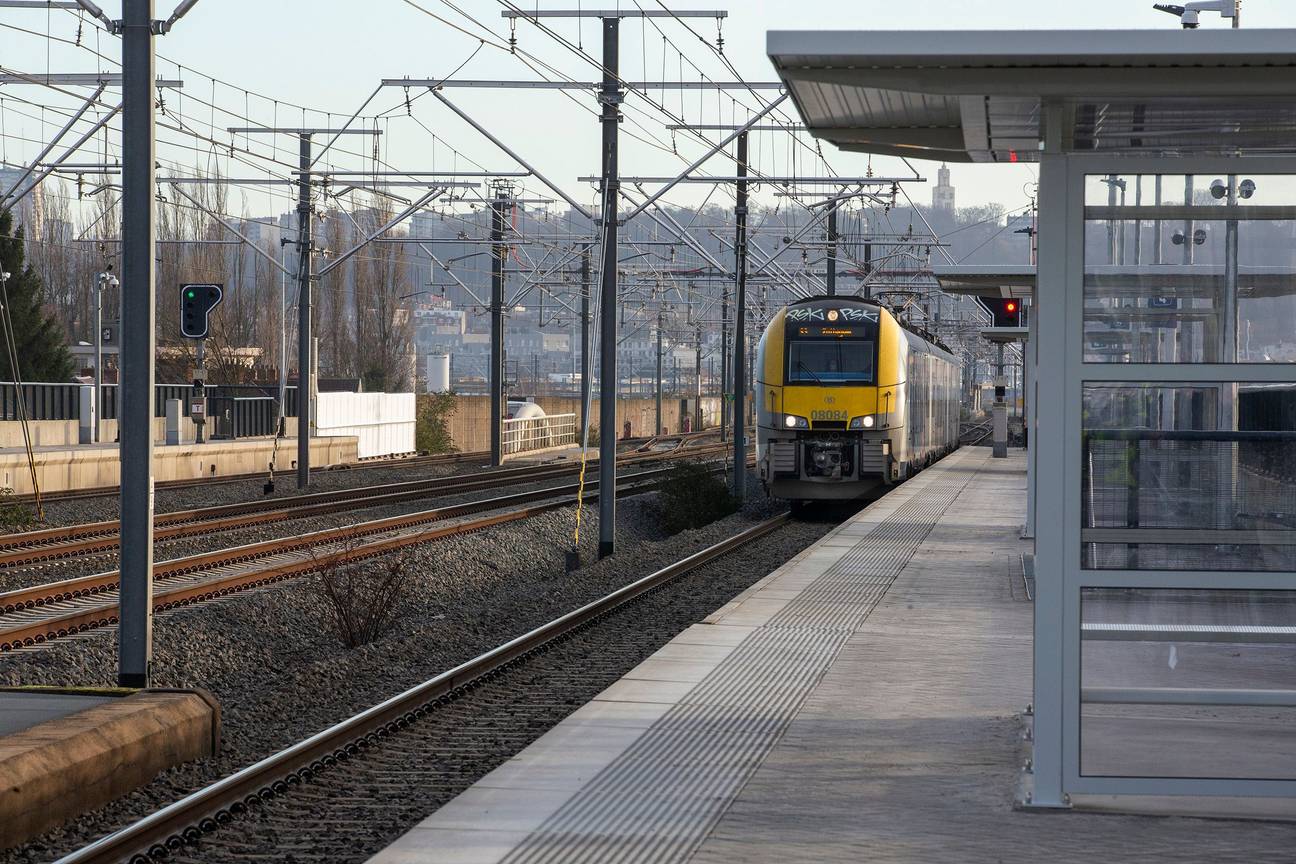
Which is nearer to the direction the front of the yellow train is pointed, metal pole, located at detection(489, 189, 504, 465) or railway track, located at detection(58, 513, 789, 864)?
the railway track

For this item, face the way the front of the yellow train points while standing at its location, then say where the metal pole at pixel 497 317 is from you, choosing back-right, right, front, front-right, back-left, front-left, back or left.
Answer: back-right

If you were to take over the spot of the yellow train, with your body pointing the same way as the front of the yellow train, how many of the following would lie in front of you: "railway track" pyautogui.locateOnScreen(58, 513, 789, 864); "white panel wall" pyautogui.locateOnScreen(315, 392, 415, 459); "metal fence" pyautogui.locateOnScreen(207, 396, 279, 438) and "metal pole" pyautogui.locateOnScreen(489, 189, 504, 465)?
1

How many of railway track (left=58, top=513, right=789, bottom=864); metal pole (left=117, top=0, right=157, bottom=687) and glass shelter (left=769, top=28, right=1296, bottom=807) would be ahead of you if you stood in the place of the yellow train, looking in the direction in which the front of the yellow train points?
3

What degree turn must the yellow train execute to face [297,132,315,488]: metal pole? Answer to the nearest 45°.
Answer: approximately 90° to its right

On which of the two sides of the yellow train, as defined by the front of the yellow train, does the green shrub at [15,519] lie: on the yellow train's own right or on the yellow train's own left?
on the yellow train's own right

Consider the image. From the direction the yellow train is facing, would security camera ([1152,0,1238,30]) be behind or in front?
in front

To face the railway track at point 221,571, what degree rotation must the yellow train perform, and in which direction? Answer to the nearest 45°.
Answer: approximately 45° to its right

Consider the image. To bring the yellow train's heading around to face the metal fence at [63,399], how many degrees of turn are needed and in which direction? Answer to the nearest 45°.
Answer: approximately 135° to its right

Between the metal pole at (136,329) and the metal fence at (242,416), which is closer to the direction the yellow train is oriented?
the metal pole

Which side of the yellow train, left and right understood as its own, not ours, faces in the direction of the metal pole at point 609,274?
front

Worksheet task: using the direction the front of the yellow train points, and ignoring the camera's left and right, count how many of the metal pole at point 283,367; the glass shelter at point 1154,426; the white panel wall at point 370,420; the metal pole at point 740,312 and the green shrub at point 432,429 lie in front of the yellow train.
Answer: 1

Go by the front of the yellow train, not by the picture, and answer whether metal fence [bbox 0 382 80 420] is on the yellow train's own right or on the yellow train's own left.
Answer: on the yellow train's own right

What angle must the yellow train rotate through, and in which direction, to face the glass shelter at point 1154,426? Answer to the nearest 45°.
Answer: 0° — it already faces it

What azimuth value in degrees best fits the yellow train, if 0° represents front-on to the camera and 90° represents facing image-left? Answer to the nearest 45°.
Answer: approximately 0°
